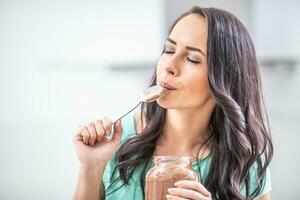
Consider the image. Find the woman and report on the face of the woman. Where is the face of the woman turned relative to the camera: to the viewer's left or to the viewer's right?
to the viewer's left

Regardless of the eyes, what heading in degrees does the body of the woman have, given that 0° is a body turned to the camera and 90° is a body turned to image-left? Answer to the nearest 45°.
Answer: approximately 45°
